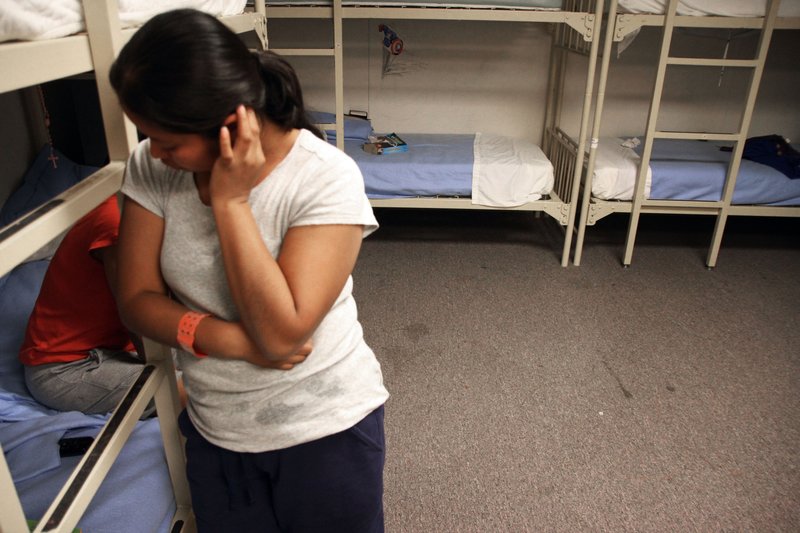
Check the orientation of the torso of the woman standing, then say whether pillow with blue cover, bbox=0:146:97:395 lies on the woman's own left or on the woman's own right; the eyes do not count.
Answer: on the woman's own right

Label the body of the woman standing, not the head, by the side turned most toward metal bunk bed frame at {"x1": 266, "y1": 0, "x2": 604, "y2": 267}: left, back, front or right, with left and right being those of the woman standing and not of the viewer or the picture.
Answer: back

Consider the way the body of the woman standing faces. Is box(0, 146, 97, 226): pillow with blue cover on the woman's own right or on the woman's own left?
on the woman's own right

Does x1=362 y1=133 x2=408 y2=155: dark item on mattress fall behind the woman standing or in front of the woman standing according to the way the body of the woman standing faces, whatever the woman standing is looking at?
behind

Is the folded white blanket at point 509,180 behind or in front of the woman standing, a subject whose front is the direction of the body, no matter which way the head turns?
behind

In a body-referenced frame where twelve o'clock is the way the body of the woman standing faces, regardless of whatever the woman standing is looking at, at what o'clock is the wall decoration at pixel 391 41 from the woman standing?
The wall decoration is roughly at 5 o'clock from the woman standing.

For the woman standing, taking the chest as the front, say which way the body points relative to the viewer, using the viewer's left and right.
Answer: facing the viewer and to the left of the viewer

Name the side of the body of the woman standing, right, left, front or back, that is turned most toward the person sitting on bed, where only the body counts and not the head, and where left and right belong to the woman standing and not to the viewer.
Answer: right

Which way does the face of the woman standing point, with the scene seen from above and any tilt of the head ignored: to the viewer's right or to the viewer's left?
to the viewer's left
